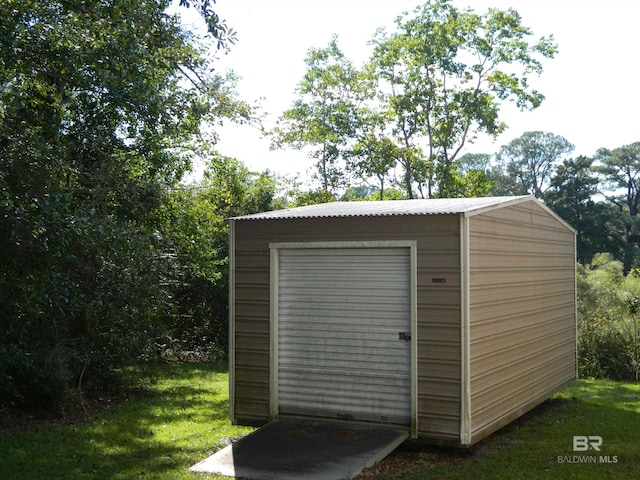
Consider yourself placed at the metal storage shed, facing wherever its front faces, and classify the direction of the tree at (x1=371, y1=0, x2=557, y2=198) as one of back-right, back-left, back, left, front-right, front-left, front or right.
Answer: back-right

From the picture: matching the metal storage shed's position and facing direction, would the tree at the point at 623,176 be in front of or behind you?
behind

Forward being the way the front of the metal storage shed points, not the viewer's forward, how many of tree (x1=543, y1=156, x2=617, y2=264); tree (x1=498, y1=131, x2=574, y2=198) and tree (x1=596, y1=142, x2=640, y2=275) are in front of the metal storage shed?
0

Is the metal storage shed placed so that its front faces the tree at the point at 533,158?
no

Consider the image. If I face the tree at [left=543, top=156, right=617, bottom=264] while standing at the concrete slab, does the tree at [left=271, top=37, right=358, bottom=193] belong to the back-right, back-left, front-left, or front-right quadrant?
front-left

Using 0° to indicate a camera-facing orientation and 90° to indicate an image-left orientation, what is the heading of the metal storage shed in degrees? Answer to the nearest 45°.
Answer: approximately 45°

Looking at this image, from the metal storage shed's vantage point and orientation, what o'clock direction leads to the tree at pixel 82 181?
The tree is roughly at 2 o'clock from the metal storage shed.

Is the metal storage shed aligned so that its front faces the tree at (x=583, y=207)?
no

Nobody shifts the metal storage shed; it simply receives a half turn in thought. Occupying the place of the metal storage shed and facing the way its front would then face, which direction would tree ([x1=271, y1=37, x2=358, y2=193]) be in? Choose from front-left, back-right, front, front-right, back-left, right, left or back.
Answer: front-left
